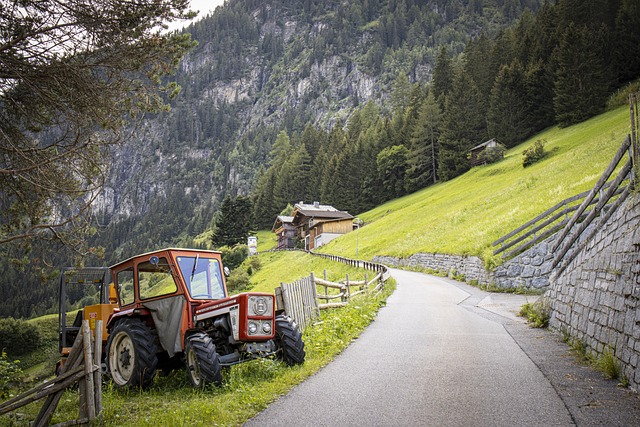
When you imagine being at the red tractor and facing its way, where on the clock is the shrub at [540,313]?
The shrub is roughly at 10 o'clock from the red tractor.

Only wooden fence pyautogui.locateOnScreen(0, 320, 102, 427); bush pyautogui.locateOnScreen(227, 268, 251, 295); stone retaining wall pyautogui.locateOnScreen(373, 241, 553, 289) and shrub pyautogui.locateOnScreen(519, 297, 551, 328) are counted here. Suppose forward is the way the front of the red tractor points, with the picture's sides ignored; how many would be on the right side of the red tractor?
1

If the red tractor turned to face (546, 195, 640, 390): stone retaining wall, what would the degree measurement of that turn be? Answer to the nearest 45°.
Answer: approximately 45° to its left

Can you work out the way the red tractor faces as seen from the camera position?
facing the viewer and to the right of the viewer

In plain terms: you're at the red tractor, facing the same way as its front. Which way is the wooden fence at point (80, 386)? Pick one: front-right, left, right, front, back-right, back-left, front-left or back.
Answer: right

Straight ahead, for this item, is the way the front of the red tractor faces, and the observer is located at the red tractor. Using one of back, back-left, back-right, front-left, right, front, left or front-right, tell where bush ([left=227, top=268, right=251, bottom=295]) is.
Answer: back-left

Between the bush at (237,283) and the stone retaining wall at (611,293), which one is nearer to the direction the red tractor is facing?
the stone retaining wall

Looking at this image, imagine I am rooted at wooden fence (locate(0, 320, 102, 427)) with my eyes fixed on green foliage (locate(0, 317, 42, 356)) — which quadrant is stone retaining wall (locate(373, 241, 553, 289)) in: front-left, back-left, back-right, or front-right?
front-right

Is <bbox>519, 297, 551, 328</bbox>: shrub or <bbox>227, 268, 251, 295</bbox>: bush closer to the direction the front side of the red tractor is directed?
the shrub

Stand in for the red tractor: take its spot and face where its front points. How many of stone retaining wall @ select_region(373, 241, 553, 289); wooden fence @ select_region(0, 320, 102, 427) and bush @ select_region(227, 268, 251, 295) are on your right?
1

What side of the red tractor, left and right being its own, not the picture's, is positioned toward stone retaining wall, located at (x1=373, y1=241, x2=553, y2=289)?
left

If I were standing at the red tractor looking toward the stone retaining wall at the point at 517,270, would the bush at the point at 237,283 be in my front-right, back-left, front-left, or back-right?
front-left
